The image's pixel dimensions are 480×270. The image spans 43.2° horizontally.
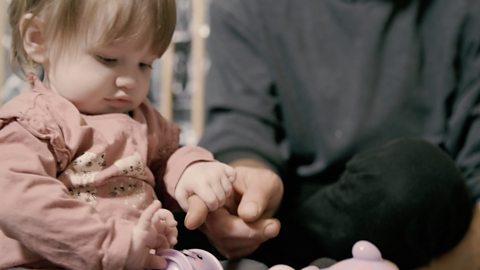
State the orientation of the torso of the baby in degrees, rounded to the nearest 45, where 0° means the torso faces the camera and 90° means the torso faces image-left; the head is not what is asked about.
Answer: approximately 315°

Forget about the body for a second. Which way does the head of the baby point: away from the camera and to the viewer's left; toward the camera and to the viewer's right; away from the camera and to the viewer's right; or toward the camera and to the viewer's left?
toward the camera and to the viewer's right
